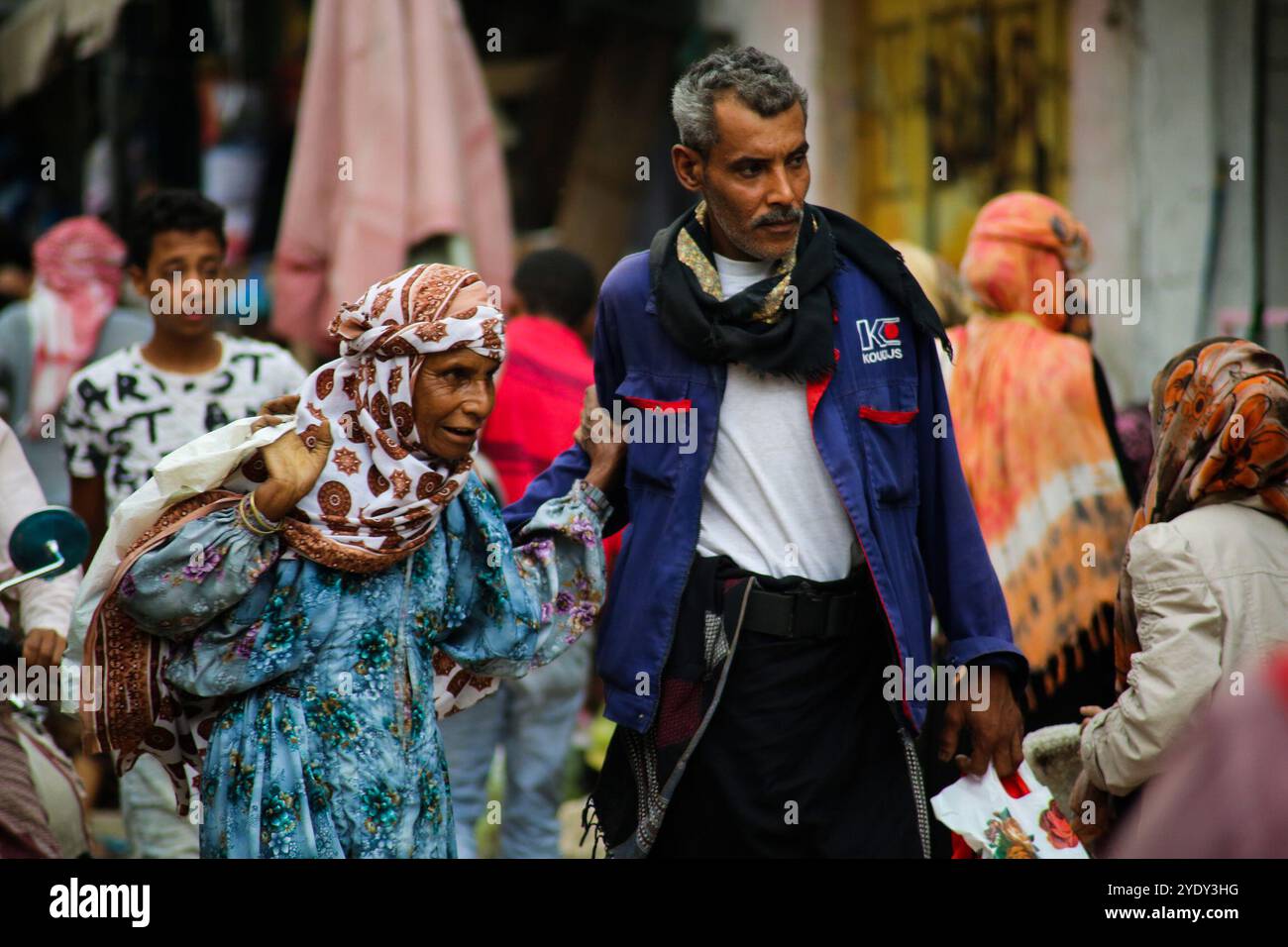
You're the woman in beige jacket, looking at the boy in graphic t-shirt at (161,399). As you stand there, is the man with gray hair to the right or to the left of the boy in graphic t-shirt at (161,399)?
left

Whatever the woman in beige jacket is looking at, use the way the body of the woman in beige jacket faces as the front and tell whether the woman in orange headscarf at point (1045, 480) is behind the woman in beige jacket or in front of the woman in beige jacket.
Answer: in front

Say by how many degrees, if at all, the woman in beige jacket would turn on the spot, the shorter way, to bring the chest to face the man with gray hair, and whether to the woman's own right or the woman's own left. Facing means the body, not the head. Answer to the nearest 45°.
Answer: approximately 90° to the woman's own left

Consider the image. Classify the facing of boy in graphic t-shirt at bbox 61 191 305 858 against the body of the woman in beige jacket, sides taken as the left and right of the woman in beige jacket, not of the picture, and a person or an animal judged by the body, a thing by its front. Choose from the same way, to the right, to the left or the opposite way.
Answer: the opposite way

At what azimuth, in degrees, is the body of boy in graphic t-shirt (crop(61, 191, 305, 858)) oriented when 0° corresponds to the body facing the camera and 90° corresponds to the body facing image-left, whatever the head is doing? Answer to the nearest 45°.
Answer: approximately 0°

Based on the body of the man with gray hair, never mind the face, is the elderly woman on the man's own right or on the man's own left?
on the man's own right

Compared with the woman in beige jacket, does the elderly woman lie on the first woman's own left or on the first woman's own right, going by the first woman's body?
on the first woman's own left

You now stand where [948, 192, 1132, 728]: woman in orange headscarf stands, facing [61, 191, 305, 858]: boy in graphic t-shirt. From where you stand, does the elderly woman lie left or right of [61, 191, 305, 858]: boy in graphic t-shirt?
left

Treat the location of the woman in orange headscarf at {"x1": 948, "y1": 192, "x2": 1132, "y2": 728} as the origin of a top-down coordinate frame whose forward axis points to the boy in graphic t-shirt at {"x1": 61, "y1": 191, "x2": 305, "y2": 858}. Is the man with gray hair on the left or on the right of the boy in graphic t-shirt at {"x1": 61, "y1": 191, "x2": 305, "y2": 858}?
left

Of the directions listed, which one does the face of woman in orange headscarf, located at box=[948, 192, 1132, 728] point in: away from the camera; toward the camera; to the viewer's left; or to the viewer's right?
away from the camera

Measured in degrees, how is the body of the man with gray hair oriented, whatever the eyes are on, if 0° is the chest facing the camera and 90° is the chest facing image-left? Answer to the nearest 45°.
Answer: approximately 0°
